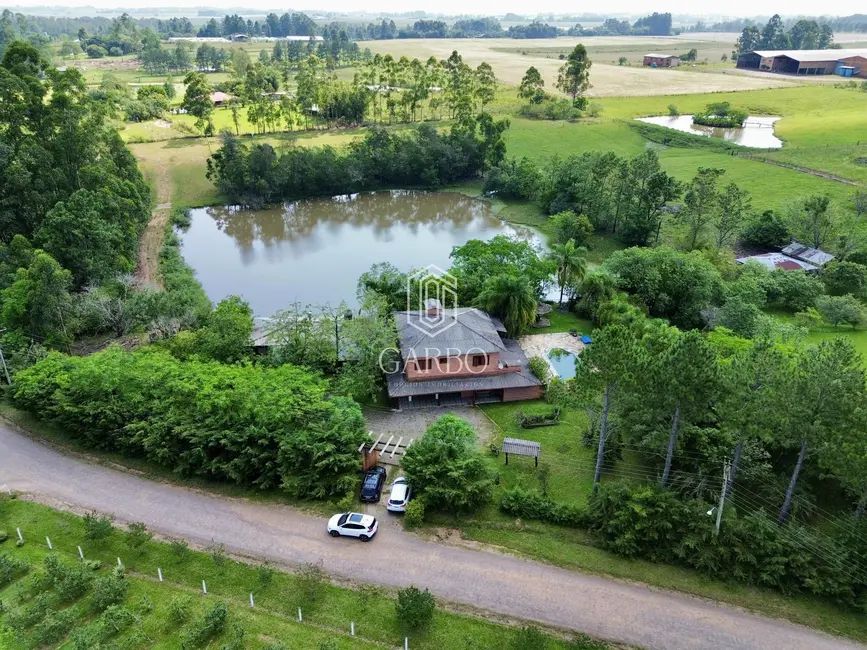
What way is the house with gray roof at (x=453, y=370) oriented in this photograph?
toward the camera

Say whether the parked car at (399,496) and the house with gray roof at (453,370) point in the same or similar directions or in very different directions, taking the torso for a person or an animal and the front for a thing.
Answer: very different directions

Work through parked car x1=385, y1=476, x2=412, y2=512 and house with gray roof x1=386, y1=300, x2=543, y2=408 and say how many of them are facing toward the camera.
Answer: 1

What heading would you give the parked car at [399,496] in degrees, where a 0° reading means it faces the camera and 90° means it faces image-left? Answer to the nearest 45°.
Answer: approximately 180°

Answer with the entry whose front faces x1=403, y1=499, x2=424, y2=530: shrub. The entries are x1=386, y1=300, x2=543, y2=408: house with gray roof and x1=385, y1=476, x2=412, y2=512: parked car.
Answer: the house with gray roof

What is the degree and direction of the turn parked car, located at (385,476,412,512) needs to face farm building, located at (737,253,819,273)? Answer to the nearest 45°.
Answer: approximately 45° to its right

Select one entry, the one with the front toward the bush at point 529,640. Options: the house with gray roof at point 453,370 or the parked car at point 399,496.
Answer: the house with gray roof

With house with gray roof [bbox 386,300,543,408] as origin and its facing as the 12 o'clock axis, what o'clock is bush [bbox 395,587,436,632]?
The bush is roughly at 12 o'clock from the house with gray roof.

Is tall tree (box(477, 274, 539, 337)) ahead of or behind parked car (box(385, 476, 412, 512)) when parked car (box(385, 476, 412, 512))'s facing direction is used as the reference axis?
ahead

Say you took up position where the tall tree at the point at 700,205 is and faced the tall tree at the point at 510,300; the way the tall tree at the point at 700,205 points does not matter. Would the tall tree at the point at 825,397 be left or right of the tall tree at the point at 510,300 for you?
left

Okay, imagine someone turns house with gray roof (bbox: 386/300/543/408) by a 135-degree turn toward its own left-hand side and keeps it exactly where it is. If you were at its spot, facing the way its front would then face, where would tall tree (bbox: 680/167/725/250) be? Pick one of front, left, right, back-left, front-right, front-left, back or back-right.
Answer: front

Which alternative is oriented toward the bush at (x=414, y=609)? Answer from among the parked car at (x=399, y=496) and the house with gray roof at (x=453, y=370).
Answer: the house with gray roof

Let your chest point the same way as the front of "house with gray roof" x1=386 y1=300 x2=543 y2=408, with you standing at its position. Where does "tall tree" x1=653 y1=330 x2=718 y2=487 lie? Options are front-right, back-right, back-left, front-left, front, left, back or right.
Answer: front-left

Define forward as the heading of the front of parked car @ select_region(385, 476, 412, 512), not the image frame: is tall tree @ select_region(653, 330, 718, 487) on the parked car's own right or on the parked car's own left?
on the parked car's own right

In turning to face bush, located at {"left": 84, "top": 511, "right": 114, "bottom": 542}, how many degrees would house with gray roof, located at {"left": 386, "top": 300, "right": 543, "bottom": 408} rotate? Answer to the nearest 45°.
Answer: approximately 45° to its right

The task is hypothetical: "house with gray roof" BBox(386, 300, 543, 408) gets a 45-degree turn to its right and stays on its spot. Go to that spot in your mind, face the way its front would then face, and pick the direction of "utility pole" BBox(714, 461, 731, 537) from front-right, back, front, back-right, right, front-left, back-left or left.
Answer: left

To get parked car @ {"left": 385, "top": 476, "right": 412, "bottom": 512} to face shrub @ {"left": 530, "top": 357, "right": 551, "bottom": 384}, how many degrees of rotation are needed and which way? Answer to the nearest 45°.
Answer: approximately 45° to its right
